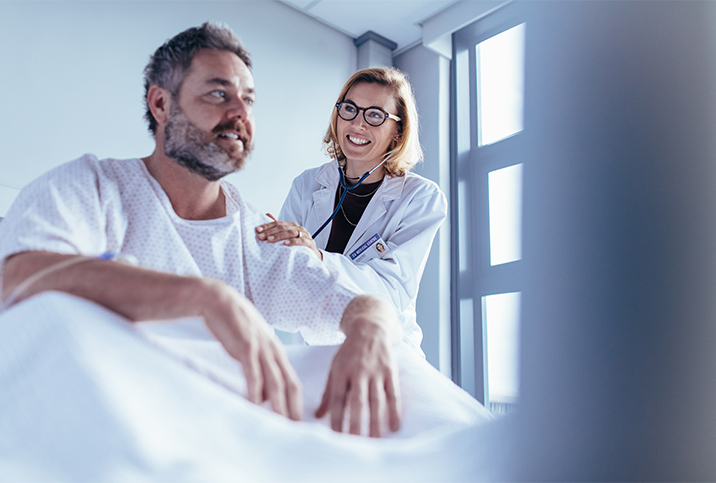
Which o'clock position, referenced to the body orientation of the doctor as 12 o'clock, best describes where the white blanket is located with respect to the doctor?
The white blanket is roughly at 11 o'clock from the doctor.

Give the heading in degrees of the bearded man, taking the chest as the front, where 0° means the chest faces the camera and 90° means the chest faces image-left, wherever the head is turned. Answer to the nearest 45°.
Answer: approximately 315°

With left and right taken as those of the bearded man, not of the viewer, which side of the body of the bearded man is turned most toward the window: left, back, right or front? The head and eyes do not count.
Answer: left

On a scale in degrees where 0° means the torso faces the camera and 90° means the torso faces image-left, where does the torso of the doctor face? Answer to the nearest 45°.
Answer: approximately 45°
